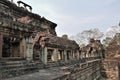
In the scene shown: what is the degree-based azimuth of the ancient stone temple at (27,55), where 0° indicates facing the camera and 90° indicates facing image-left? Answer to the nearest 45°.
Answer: approximately 315°
